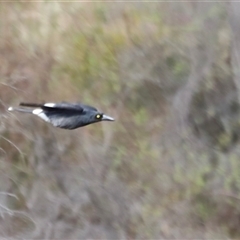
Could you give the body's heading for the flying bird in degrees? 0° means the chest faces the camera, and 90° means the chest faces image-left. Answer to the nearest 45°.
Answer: approximately 270°
